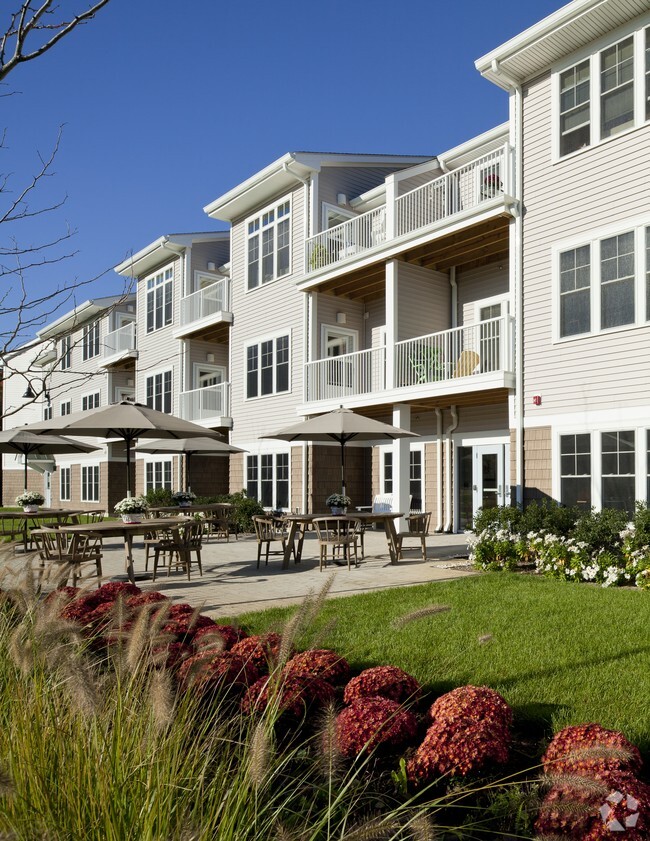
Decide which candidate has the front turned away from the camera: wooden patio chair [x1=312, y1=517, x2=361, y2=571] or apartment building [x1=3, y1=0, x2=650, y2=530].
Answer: the wooden patio chair

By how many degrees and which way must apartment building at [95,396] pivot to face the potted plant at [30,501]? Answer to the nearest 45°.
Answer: approximately 45° to its left

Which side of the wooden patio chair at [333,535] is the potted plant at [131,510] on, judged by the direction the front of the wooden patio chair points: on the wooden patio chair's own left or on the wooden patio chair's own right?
on the wooden patio chair's own left

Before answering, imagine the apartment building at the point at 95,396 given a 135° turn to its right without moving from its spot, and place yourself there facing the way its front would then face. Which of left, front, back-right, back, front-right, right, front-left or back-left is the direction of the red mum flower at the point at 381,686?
back

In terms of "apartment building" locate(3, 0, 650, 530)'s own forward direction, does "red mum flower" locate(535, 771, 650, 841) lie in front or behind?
in front

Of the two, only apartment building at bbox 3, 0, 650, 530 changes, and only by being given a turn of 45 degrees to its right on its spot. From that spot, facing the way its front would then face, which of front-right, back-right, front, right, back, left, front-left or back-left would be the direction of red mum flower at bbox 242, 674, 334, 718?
left

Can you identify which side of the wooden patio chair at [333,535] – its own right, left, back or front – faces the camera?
back

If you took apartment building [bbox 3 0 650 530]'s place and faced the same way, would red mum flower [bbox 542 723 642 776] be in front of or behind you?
in front

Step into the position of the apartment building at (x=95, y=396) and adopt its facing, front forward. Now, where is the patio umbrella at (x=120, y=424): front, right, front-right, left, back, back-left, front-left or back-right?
front-left

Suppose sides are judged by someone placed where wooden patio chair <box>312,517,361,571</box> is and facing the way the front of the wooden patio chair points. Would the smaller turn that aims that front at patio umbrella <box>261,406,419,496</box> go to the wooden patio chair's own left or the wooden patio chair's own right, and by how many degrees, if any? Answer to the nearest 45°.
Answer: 0° — it already faces it

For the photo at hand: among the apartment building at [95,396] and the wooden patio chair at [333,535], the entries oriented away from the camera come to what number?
1

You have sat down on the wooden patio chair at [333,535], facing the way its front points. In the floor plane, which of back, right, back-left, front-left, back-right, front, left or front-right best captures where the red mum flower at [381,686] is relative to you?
back

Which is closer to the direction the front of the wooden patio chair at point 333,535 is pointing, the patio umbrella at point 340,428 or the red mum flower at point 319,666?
the patio umbrella

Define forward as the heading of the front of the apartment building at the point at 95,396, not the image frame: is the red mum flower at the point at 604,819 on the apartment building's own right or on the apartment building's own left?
on the apartment building's own left

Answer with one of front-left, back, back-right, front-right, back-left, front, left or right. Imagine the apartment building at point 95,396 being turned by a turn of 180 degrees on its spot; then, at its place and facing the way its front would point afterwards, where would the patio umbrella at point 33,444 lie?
back-right
